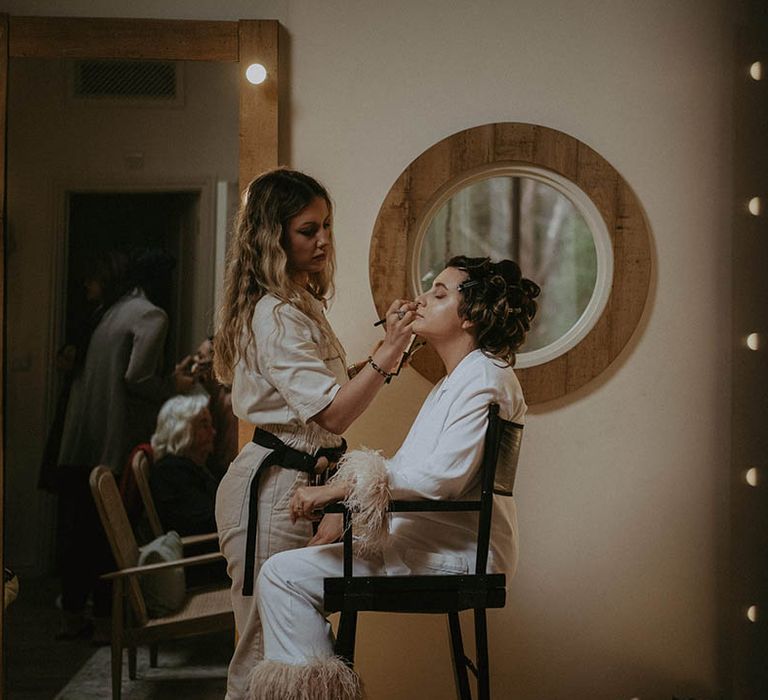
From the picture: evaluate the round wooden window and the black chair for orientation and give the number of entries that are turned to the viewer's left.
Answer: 1

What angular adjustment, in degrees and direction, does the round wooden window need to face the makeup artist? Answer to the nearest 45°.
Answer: approximately 45° to its right

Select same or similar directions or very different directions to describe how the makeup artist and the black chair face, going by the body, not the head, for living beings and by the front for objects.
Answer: very different directions

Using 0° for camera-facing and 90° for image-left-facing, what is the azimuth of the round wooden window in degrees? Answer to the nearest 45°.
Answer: approximately 0°

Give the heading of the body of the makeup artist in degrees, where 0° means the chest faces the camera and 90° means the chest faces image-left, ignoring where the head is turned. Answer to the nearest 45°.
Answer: approximately 270°

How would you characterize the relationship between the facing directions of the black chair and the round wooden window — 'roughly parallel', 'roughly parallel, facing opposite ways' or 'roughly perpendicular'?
roughly perpendicular

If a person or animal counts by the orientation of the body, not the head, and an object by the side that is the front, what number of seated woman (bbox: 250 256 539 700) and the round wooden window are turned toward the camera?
1

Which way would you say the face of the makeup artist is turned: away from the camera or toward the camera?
toward the camera

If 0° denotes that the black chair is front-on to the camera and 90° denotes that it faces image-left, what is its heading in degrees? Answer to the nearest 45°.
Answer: approximately 90°

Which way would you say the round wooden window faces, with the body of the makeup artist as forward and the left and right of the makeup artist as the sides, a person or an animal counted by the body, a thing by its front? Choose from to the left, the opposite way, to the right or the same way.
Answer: to the right

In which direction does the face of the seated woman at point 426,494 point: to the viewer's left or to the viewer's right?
to the viewer's left

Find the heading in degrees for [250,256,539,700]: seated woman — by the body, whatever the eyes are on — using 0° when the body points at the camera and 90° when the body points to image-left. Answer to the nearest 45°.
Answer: approximately 90°

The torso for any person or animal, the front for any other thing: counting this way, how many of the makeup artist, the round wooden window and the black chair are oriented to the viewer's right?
1
